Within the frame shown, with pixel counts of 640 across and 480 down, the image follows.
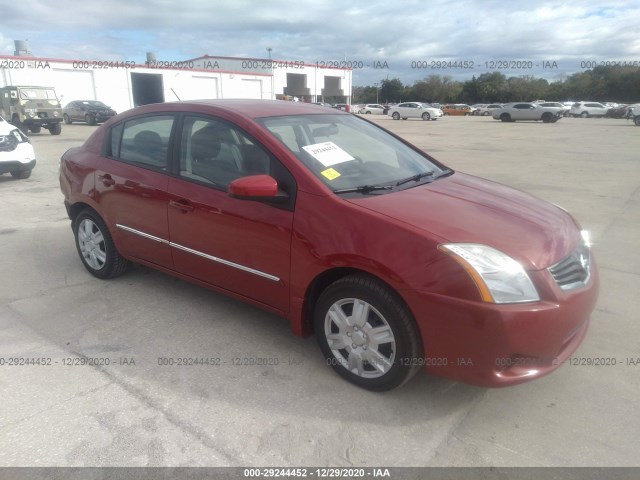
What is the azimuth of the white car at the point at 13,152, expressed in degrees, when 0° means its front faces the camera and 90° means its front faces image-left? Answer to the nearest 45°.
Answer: approximately 315°

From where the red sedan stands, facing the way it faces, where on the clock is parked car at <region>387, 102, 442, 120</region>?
The parked car is roughly at 8 o'clock from the red sedan.

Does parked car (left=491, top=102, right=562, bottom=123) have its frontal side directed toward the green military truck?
no

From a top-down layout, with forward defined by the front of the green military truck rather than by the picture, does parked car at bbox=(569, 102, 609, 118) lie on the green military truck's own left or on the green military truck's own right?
on the green military truck's own left

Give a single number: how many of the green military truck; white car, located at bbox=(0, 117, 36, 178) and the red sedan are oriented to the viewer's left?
0

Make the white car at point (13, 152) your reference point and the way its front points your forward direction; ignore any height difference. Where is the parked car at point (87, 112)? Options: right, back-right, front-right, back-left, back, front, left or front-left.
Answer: back-left

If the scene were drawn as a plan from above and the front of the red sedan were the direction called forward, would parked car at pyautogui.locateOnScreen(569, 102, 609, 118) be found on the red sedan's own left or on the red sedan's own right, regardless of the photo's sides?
on the red sedan's own left

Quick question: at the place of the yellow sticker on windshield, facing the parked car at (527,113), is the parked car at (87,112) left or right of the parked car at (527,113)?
left

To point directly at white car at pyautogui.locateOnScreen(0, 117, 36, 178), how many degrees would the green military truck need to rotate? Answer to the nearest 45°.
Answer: approximately 45° to its right

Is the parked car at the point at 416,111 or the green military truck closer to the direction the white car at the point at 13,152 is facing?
the parked car

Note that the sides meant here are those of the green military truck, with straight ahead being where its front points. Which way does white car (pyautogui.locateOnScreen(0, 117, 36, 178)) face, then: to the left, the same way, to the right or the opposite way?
the same way

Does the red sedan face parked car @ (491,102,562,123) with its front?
no

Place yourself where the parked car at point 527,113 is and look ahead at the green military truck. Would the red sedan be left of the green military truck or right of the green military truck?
left

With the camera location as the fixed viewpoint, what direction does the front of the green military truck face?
facing the viewer and to the right of the viewer

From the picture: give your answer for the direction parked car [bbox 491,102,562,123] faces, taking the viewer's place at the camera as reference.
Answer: facing to the right of the viewer
